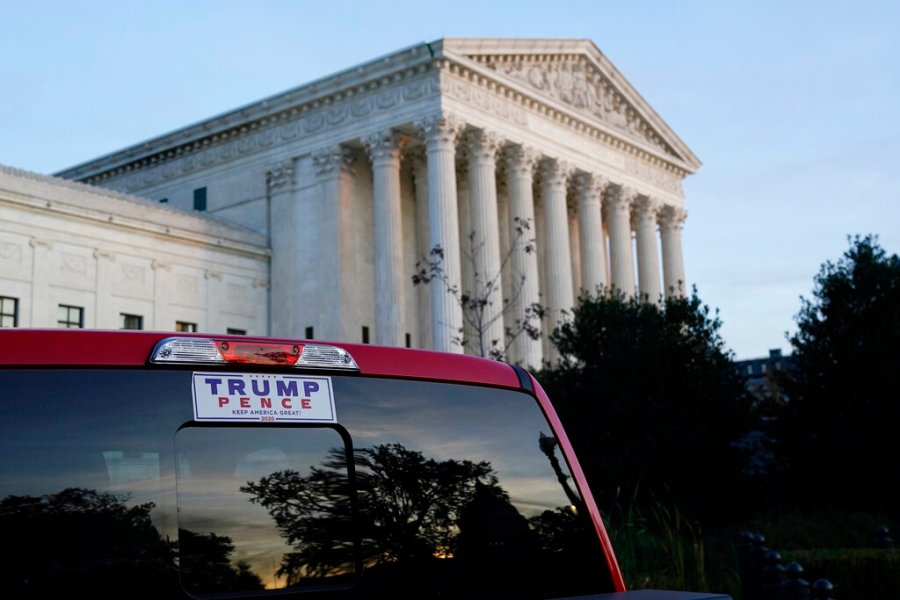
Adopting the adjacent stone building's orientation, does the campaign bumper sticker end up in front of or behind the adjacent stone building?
in front

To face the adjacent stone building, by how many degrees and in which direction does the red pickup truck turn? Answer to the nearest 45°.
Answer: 0° — it already faces it

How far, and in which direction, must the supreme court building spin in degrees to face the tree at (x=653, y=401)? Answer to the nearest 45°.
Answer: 0° — it already faces it

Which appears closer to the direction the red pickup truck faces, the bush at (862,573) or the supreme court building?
the supreme court building

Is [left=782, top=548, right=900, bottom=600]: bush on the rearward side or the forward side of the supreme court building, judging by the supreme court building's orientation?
on the forward side

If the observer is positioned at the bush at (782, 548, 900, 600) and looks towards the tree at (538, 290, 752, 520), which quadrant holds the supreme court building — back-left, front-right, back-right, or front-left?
front-left

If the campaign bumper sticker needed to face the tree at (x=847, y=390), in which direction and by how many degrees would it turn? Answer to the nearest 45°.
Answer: approximately 135° to its left

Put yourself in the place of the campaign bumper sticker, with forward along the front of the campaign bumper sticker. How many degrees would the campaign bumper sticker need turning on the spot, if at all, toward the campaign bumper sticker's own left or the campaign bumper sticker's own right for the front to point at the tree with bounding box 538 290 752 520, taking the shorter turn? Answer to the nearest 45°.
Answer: approximately 135° to the campaign bumper sticker's own left

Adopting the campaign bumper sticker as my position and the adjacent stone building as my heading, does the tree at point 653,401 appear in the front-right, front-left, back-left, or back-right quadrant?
front-right

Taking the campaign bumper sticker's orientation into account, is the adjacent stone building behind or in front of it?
behind

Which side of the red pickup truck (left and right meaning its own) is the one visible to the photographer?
back

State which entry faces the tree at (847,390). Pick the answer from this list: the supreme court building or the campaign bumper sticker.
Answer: the supreme court building

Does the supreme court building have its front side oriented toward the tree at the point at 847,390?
yes

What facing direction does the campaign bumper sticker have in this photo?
toward the camera

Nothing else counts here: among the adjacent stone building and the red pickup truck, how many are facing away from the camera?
1
